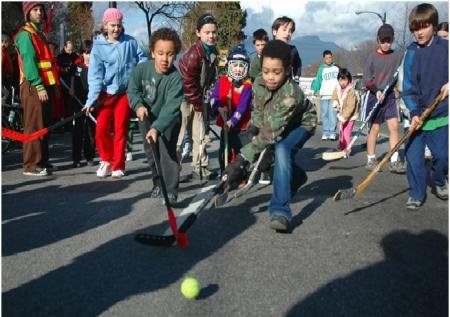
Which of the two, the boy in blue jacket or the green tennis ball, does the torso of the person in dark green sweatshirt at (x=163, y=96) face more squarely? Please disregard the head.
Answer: the green tennis ball

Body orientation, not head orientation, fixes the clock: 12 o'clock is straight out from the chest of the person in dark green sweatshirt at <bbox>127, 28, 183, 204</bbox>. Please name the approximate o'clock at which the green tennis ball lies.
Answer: The green tennis ball is roughly at 12 o'clock from the person in dark green sweatshirt.

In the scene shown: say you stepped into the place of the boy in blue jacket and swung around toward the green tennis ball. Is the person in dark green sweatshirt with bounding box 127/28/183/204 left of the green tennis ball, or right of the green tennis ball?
right

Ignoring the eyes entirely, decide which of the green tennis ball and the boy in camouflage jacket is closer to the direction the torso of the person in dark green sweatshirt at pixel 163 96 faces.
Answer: the green tennis ball

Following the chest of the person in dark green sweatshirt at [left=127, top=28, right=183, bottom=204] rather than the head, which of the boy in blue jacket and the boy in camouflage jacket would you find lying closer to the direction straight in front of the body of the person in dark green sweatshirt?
the boy in camouflage jacket

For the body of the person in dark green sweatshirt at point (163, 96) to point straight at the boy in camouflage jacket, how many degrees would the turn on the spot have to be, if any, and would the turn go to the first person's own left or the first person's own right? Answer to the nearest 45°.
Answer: approximately 45° to the first person's own left

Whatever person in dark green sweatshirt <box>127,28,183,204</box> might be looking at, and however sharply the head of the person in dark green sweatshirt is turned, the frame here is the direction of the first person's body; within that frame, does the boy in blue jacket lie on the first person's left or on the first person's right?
on the first person's left

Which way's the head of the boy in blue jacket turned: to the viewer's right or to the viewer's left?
to the viewer's left

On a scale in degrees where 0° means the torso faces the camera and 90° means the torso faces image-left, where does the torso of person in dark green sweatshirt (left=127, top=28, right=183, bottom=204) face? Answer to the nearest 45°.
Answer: approximately 0°

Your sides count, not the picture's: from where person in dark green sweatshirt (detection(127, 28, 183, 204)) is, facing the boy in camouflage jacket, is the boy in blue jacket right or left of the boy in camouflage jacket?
left
